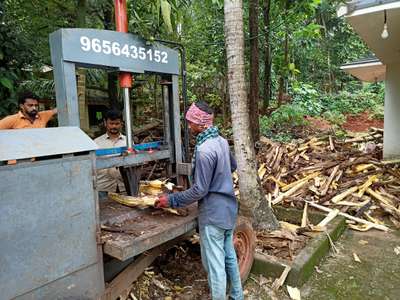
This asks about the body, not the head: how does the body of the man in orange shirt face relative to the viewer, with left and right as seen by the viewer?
facing the viewer and to the right of the viewer

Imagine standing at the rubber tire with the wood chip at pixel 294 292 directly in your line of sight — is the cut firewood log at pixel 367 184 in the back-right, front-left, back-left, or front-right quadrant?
front-left

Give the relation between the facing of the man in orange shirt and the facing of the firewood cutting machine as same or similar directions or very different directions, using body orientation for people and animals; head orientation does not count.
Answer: same or similar directions

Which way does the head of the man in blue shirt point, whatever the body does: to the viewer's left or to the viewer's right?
to the viewer's left

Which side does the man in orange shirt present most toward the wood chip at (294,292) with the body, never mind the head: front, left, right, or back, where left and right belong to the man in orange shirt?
front

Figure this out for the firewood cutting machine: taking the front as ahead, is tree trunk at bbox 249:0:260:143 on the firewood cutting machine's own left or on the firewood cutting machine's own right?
on the firewood cutting machine's own left

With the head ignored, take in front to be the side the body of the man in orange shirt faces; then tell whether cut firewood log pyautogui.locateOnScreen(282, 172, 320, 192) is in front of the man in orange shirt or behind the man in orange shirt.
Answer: in front

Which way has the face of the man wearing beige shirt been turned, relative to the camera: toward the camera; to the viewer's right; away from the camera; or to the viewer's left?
toward the camera

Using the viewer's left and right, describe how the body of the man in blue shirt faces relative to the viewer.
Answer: facing away from the viewer and to the left of the viewer

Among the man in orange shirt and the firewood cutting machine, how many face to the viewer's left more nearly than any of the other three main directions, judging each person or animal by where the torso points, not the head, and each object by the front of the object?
0

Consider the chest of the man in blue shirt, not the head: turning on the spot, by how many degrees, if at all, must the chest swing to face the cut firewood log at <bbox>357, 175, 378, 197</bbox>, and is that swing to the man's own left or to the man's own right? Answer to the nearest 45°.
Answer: approximately 90° to the man's own right

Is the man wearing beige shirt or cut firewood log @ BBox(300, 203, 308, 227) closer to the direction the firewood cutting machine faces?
the cut firewood log
